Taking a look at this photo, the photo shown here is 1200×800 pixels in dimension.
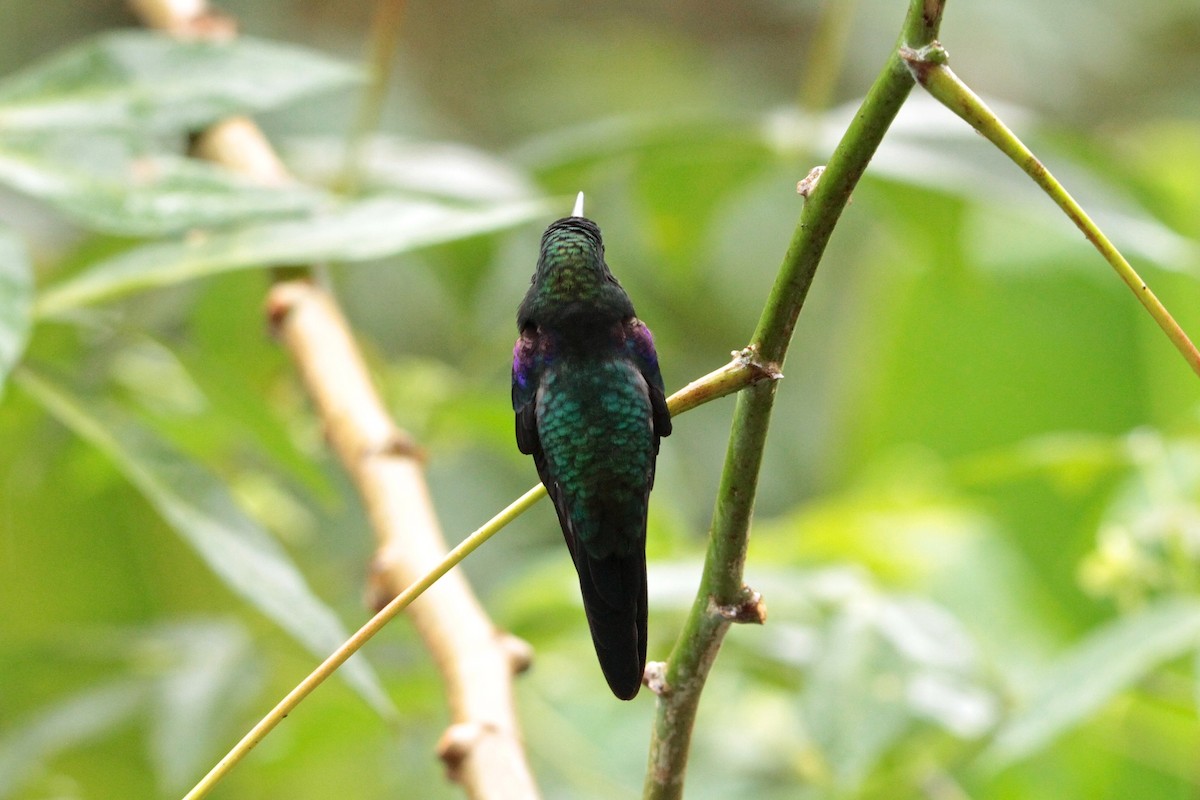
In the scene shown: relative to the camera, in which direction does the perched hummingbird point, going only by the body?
away from the camera
